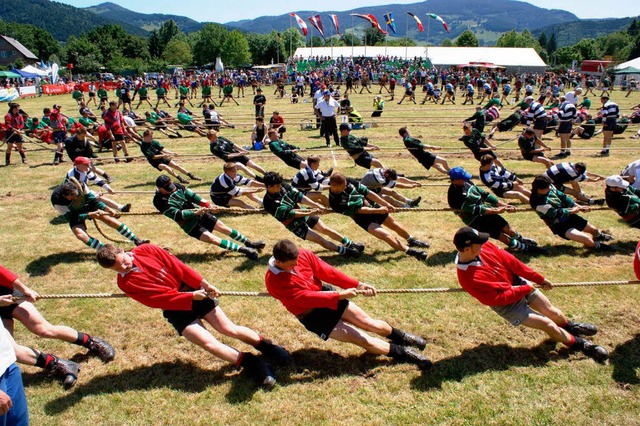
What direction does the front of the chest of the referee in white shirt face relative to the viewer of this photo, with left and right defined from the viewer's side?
facing the viewer
